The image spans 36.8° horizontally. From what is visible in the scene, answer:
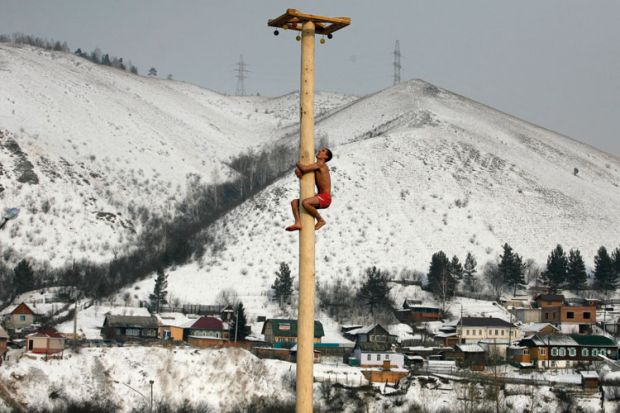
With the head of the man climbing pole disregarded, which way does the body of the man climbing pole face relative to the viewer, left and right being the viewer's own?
facing to the left of the viewer
